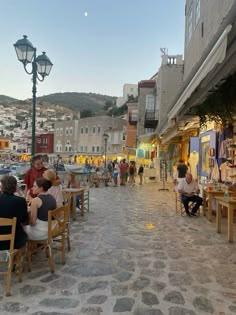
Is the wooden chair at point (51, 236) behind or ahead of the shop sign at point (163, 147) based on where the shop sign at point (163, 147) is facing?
ahead

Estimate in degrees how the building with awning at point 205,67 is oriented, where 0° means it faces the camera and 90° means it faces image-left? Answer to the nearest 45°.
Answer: approximately 90°

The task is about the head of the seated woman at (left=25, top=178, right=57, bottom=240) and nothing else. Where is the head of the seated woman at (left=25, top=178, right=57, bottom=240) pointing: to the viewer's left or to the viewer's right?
to the viewer's left

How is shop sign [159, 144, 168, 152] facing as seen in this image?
toward the camera

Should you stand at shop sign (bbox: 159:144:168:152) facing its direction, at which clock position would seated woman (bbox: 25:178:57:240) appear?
The seated woman is roughly at 12 o'clock from the shop sign.
